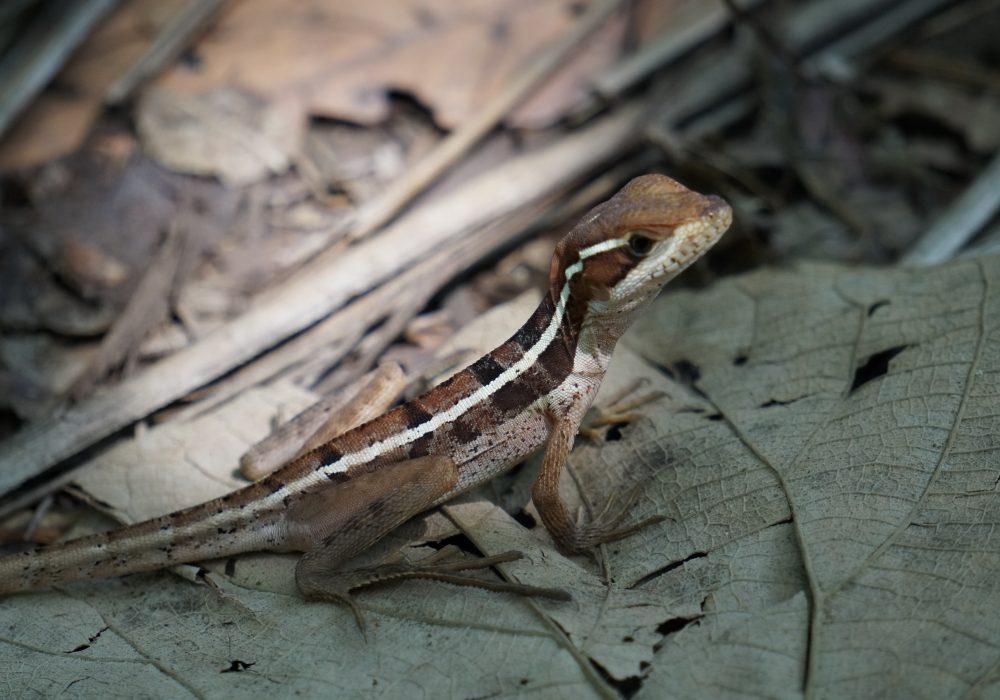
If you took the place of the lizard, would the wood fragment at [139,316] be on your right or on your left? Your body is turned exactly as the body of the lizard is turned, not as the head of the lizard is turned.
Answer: on your left

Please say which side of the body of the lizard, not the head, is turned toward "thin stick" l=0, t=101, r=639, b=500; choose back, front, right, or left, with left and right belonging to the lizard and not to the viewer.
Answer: left

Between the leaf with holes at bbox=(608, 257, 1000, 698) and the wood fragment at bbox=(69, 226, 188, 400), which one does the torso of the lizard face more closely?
the leaf with holes

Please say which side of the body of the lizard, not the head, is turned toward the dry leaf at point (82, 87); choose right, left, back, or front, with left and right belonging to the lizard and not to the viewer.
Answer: left

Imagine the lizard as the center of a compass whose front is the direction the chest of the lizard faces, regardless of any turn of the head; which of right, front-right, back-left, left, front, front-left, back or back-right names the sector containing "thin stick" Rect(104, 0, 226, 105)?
left

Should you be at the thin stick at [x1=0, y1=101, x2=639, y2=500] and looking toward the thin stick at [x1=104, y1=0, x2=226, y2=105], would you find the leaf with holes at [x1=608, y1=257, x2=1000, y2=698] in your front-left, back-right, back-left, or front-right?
back-right

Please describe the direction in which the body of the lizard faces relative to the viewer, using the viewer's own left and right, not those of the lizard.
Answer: facing to the right of the viewer

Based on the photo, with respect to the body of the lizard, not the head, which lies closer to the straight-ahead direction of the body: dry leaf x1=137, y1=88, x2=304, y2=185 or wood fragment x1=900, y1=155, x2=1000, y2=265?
the wood fragment

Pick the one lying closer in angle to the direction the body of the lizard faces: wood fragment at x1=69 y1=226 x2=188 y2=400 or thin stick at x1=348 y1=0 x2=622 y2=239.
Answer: the thin stick
